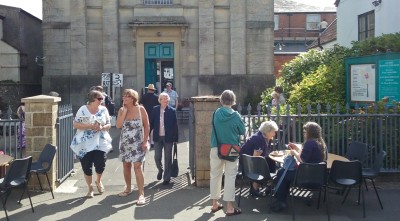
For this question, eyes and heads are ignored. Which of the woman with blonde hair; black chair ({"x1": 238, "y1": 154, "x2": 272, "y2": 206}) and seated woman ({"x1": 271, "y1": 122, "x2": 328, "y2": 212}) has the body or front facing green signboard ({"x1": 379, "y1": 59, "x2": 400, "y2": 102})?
the black chair

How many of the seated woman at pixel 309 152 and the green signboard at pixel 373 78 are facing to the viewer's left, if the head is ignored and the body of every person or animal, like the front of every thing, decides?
1

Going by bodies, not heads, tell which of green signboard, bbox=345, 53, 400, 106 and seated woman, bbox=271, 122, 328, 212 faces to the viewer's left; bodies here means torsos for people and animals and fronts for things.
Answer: the seated woman

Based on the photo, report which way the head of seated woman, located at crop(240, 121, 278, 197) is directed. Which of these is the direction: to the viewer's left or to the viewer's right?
to the viewer's right

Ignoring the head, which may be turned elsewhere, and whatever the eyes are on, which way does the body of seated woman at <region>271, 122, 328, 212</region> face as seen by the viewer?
to the viewer's left

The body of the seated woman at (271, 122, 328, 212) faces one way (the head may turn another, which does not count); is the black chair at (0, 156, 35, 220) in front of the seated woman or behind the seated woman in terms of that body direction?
in front

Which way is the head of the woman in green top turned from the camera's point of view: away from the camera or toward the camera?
away from the camera

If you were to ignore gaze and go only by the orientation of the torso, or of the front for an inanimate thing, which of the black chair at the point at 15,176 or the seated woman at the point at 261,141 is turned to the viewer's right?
the seated woman

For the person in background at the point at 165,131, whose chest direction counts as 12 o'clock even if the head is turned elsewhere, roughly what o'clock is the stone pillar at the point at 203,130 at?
The stone pillar is roughly at 10 o'clock from the person in background.

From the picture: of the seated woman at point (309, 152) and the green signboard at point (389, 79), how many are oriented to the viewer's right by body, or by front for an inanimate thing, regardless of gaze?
0

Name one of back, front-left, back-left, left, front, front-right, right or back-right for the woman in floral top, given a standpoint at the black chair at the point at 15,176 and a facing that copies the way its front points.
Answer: back
